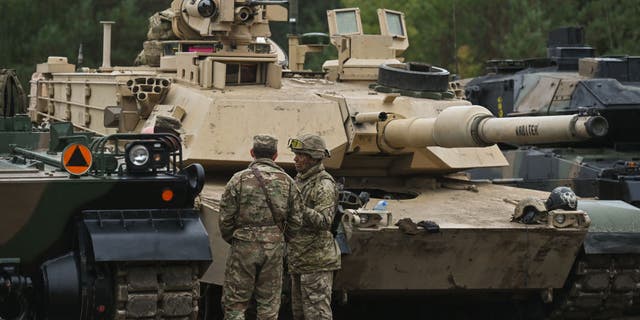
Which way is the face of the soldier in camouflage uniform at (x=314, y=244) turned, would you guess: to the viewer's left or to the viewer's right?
to the viewer's left

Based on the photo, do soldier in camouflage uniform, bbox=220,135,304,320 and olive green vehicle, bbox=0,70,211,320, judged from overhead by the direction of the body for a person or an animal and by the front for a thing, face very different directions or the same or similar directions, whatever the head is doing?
very different directions

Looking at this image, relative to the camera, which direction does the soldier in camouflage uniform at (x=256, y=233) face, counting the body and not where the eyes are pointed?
away from the camera

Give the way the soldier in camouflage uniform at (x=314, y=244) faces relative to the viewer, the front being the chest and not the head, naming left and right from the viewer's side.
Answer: facing to the left of the viewer

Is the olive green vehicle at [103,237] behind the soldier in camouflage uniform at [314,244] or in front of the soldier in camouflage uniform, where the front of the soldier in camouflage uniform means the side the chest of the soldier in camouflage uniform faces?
in front
